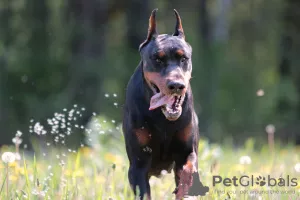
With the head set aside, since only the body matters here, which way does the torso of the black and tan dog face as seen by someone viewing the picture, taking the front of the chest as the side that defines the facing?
toward the camera
